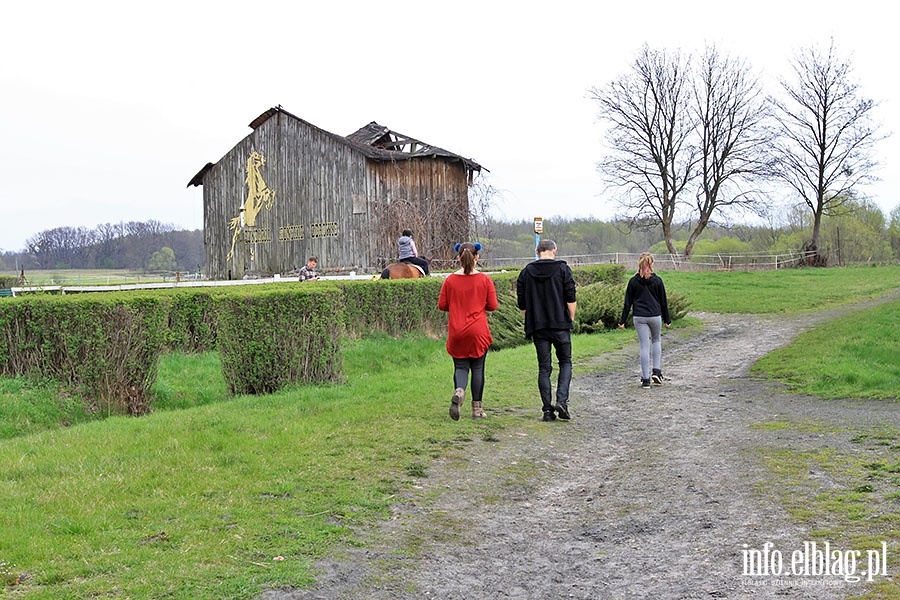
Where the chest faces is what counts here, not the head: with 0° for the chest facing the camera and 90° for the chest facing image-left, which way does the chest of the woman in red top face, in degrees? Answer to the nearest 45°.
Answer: approximately 180°

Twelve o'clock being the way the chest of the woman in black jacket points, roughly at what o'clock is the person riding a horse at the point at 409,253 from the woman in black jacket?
The person riding a horse is roughly at 11 o'clock from the woman in black jacket.

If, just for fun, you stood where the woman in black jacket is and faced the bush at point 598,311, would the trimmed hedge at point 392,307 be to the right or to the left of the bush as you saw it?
left

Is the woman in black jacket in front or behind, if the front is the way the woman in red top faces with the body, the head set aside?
in front

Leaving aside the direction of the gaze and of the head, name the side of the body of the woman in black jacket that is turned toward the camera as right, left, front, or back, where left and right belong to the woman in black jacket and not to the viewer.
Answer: back

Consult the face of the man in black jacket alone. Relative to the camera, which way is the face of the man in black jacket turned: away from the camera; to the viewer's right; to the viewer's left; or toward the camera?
away from the camera

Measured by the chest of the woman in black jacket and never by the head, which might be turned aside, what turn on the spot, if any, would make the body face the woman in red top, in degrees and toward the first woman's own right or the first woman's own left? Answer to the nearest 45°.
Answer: approximately 135° to the first woman's own left

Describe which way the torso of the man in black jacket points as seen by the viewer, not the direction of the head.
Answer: away from the camera

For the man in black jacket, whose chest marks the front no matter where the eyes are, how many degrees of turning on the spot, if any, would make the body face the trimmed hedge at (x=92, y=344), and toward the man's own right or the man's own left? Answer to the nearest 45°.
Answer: approximately 90° to the man's own left

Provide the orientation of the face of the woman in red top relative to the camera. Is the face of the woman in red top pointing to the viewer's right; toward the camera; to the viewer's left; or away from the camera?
away from the camera

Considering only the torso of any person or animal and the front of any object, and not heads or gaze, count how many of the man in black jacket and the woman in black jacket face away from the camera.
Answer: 2

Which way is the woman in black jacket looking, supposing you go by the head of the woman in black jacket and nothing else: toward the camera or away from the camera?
away from the camera
